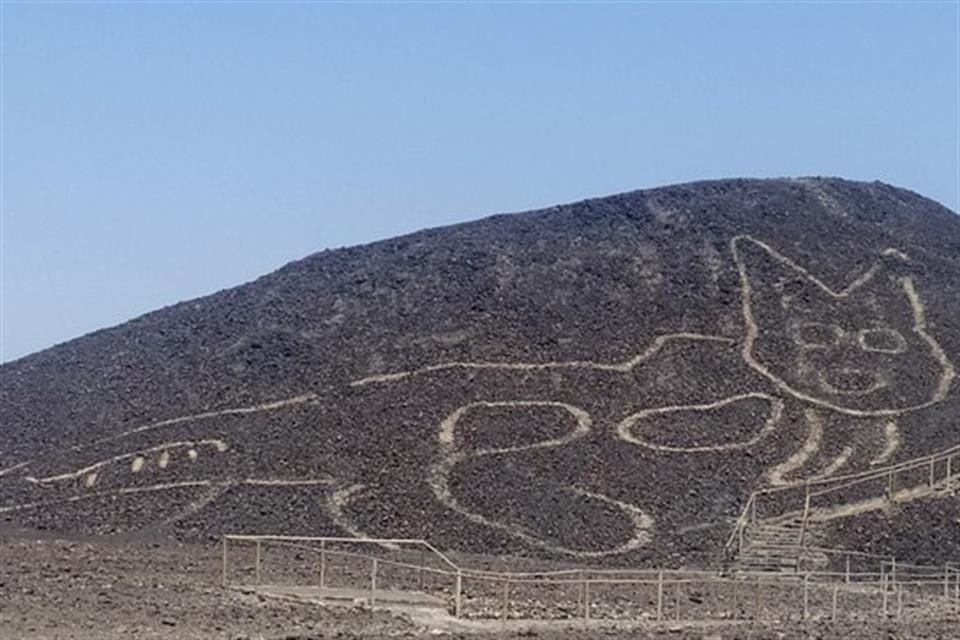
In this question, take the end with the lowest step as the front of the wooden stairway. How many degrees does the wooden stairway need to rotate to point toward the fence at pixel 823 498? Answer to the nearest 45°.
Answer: approximately 135° to its left

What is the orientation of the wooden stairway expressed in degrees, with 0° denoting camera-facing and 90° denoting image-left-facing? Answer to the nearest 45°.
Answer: approximately 0°
